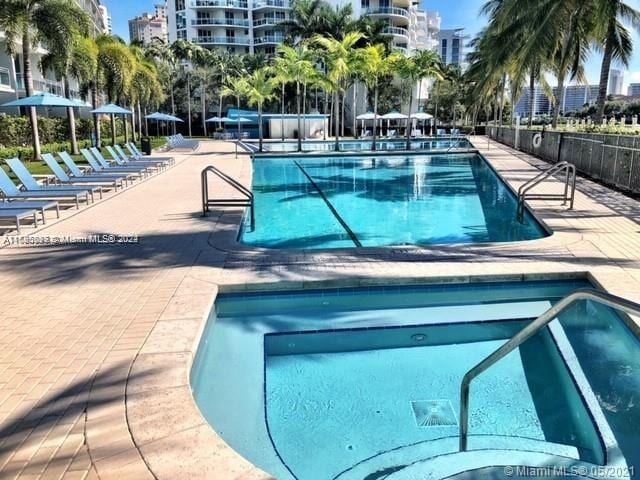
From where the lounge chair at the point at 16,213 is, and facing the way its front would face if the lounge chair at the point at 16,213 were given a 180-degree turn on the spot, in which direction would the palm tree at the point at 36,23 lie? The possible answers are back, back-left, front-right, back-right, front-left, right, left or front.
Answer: front-right

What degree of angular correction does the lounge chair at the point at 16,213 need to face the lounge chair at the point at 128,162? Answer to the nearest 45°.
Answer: approximately 135° to its left

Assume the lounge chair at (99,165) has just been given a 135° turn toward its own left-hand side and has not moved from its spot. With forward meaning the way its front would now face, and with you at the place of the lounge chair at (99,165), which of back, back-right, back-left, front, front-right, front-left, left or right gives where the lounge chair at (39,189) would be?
back

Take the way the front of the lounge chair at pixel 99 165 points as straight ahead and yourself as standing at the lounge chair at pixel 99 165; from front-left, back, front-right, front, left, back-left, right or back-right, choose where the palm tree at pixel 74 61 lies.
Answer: back-left

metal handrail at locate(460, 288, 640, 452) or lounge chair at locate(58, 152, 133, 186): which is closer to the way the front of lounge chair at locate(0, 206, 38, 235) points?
the metal handrail

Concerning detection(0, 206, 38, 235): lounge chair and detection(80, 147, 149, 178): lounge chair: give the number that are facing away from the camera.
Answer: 0

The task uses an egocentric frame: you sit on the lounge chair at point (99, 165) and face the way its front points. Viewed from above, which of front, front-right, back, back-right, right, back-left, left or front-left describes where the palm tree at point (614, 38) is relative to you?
front-left

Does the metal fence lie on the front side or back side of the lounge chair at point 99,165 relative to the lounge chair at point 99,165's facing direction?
on the front side

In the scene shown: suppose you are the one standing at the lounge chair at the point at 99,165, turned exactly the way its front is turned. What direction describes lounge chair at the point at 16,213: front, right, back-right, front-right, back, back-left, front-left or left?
front-right

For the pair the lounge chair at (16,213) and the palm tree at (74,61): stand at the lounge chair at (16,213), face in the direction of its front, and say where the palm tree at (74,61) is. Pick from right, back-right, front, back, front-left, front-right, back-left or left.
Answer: back-left
